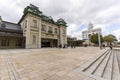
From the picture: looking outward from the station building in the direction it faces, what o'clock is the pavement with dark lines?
The pavement with dark lines is roughly at 1 o'clock from the station building.

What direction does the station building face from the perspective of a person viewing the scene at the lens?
facing the viewer and to the right of the viewer
